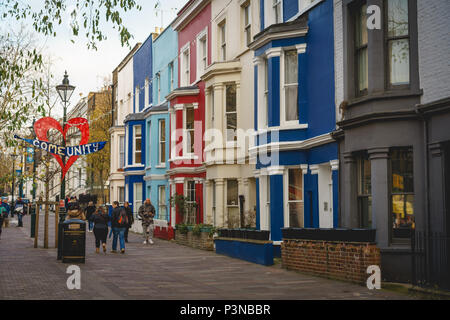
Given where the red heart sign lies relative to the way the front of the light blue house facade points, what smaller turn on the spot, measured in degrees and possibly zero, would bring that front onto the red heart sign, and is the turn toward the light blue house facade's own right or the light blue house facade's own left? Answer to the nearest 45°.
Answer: approximately 45° to the light blue house facade's own left

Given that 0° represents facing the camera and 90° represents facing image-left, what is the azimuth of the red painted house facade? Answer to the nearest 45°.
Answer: approximately 45°

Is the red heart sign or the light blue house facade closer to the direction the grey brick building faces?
the red heart sign

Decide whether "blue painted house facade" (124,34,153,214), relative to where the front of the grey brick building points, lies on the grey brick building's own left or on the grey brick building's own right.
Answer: on the grey brick building's own right

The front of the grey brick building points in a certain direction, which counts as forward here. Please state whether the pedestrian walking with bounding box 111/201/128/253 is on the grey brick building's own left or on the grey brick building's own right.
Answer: on the grey brick building's own right

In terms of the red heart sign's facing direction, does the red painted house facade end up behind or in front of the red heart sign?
behind

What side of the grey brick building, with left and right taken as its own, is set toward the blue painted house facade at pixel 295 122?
right

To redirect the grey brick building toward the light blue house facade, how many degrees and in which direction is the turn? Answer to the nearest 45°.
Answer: approximately 90° to its right
